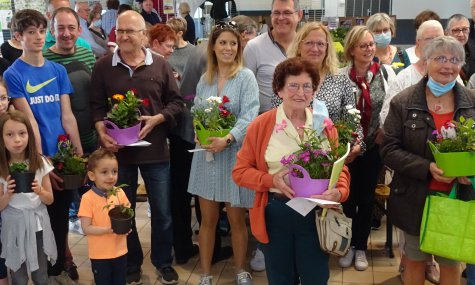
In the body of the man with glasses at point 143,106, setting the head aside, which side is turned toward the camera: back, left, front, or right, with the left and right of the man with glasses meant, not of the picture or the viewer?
front

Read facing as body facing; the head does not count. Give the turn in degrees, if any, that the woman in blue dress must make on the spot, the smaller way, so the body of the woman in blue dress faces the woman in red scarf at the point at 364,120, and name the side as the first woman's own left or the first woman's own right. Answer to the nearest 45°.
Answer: approximately 90° to the first woman's own left

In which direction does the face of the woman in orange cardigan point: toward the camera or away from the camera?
toward the camera

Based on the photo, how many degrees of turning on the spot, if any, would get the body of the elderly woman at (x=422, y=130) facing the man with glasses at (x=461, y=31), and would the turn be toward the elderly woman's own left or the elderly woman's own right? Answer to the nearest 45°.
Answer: approximately 180°

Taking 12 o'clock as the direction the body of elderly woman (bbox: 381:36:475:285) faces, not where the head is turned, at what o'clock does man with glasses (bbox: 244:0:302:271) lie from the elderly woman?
The man with glasses is roughly at 4 o'clock from the elderly woman.

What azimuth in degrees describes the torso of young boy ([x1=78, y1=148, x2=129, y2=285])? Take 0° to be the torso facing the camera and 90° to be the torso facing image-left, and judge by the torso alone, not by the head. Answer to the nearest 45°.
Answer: approximately 315°

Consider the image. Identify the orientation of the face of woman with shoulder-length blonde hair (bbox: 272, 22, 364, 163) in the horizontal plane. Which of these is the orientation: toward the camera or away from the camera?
toward the camera

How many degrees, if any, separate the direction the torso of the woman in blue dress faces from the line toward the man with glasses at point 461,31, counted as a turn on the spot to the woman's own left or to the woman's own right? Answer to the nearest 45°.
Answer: approximately 135° to the woman's own left

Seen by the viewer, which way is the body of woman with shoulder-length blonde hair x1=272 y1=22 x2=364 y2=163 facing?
toward the camera

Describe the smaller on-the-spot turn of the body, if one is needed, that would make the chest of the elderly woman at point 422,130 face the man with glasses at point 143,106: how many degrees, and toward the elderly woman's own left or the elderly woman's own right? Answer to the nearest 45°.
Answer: approximately 90° to the elderly woman's own right

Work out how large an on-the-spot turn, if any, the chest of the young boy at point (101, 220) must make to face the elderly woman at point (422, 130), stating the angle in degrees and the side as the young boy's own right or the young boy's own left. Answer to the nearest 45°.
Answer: approximately 45° to the young boy's own left

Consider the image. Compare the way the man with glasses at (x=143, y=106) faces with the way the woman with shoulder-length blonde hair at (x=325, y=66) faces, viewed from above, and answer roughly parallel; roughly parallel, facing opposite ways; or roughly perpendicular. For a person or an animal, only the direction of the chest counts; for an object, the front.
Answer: roughly parallel
